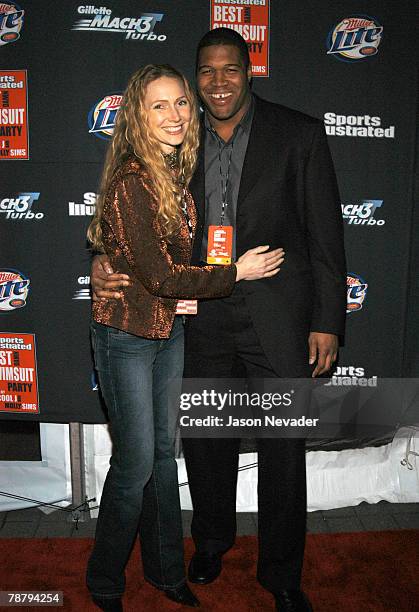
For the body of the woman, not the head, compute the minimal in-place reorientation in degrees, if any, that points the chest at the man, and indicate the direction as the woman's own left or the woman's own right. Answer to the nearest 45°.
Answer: approximately 90° to the woman's own left

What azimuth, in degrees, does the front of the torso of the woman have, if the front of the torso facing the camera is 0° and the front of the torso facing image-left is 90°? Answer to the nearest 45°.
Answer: approximately 315°
